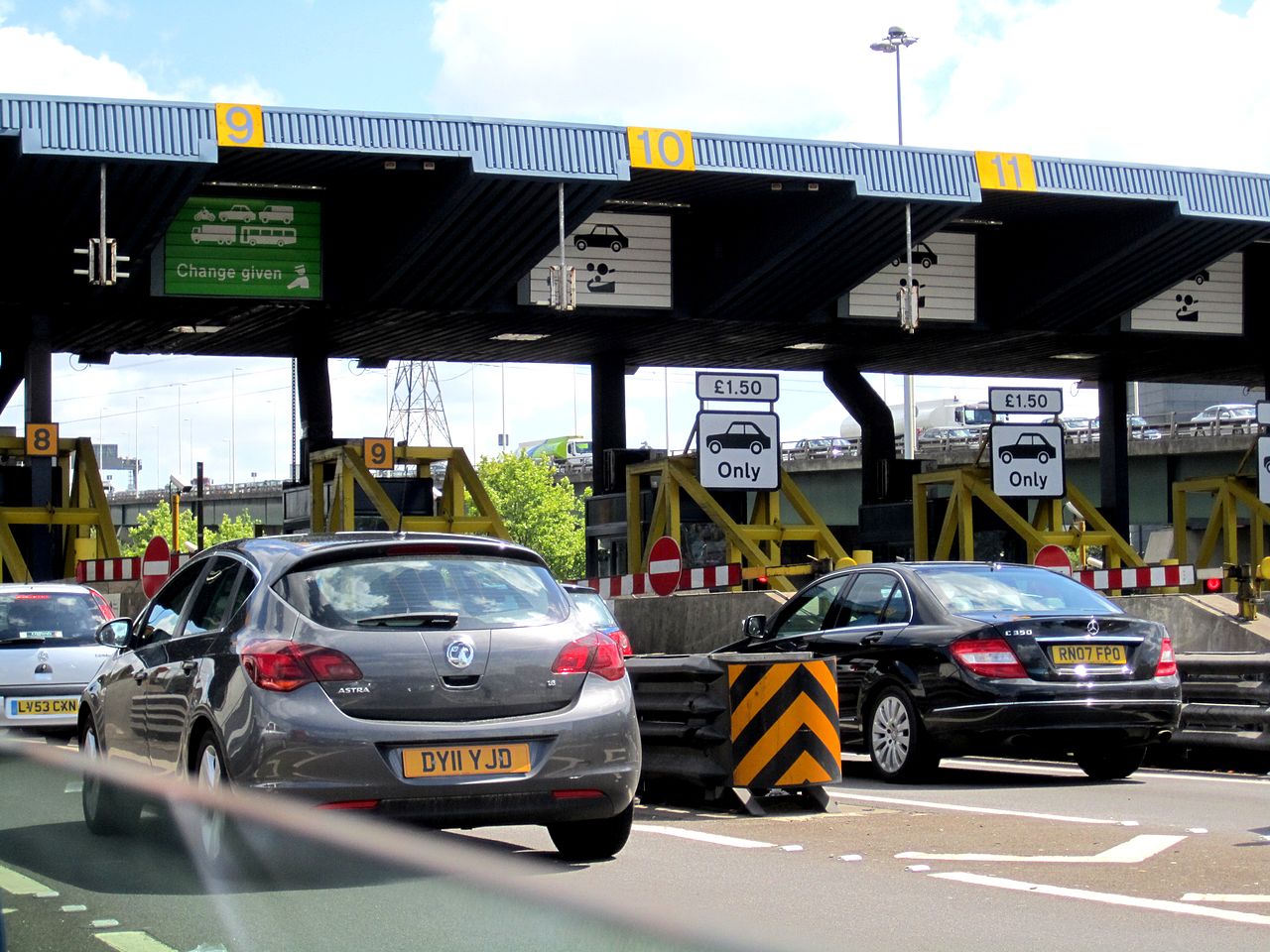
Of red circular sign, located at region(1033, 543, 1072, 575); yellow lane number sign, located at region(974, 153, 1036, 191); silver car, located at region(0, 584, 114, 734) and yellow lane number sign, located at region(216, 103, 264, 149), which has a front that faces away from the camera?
the silver car

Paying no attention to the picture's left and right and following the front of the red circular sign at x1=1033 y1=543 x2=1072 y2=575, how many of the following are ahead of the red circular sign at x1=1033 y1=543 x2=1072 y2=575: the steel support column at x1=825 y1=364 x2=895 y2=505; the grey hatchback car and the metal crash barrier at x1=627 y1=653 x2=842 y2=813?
2

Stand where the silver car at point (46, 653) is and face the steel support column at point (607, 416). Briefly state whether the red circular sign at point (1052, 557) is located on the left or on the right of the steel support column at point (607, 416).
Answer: right

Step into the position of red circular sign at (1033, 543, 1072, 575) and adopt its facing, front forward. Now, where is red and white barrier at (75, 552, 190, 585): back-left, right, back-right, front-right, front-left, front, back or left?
right

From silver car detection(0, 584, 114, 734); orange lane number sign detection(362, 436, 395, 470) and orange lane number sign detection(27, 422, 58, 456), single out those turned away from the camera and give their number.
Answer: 1

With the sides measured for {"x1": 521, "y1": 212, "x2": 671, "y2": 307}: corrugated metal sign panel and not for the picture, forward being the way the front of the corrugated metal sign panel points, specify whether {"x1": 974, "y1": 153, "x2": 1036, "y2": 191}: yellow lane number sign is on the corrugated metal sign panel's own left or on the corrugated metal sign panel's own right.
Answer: on the corrugated metal sign panel's own left

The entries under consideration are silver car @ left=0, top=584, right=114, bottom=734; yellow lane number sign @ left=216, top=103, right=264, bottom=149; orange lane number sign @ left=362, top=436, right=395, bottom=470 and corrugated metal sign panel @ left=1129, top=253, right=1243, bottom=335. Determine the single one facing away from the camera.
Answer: the silver car

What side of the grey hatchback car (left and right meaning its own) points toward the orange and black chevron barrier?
right

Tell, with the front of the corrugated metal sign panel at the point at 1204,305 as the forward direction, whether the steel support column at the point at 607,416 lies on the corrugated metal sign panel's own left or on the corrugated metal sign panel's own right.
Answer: on the corrugated metal sign panel's own right
